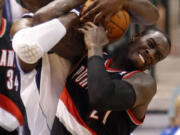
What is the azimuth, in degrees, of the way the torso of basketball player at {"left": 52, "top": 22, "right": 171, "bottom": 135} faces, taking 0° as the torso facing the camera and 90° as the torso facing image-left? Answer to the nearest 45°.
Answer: approximately 45°

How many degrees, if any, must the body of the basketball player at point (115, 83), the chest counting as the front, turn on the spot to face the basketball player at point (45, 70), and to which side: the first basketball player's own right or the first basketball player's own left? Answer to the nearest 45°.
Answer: approximately 45° to the first basketball player's own right
